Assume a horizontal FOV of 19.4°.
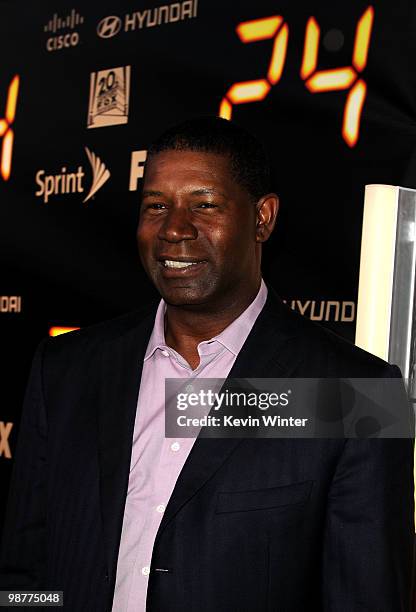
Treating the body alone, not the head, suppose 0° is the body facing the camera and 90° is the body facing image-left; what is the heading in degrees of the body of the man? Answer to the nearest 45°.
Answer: approximately 45°

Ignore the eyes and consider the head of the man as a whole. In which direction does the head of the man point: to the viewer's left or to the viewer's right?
to the viewer's left
